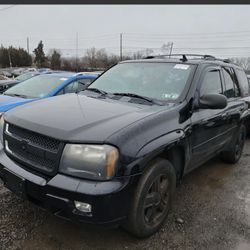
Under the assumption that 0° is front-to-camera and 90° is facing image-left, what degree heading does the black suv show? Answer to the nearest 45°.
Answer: approximately 45°

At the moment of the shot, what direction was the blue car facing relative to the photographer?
facing the viewer and to the left of the viewer

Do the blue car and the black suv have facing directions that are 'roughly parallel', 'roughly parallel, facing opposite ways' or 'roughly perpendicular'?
roughly parallel

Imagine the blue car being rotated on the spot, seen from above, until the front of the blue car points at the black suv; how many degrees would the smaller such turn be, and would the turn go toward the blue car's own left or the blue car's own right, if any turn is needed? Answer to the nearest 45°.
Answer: approximately 45° to the blue car's own left

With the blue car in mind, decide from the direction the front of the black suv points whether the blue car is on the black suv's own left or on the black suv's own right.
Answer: on the black suv's own right

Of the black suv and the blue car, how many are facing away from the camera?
0
